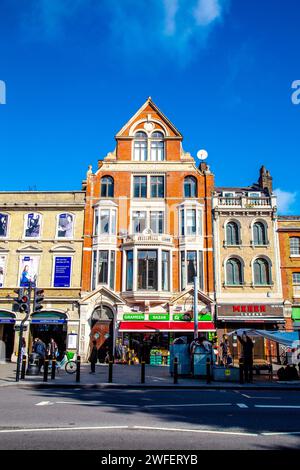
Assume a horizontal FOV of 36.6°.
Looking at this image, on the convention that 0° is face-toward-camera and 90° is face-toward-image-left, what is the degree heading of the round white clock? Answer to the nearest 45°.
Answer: approximately 0°

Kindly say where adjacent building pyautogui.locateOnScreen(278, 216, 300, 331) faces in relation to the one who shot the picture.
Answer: facing the viewer

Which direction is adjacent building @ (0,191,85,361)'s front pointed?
toward the camera

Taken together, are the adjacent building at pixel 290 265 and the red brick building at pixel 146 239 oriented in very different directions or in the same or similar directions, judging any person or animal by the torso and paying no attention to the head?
same or similar directions

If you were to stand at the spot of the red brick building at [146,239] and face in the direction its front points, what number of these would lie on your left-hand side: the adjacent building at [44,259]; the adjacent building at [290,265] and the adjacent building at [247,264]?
2

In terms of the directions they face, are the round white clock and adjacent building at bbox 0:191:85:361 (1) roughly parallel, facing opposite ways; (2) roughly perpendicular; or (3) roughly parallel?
roughly parallel

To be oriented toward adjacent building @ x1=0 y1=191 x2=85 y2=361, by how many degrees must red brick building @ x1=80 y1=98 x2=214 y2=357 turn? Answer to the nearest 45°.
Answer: approximately 90° to its right

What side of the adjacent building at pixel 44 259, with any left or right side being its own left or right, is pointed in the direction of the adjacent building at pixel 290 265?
left

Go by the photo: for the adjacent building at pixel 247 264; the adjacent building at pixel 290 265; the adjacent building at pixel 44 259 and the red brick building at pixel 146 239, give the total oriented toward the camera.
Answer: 4

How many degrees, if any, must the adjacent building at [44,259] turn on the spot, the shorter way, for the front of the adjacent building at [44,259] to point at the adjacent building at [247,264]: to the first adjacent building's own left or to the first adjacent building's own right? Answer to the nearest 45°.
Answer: approximately 90° to the first adjacent building's own left

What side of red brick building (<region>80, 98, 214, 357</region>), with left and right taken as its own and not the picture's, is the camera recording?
front

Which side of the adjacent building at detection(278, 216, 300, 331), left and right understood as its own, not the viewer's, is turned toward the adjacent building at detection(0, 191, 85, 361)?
right
